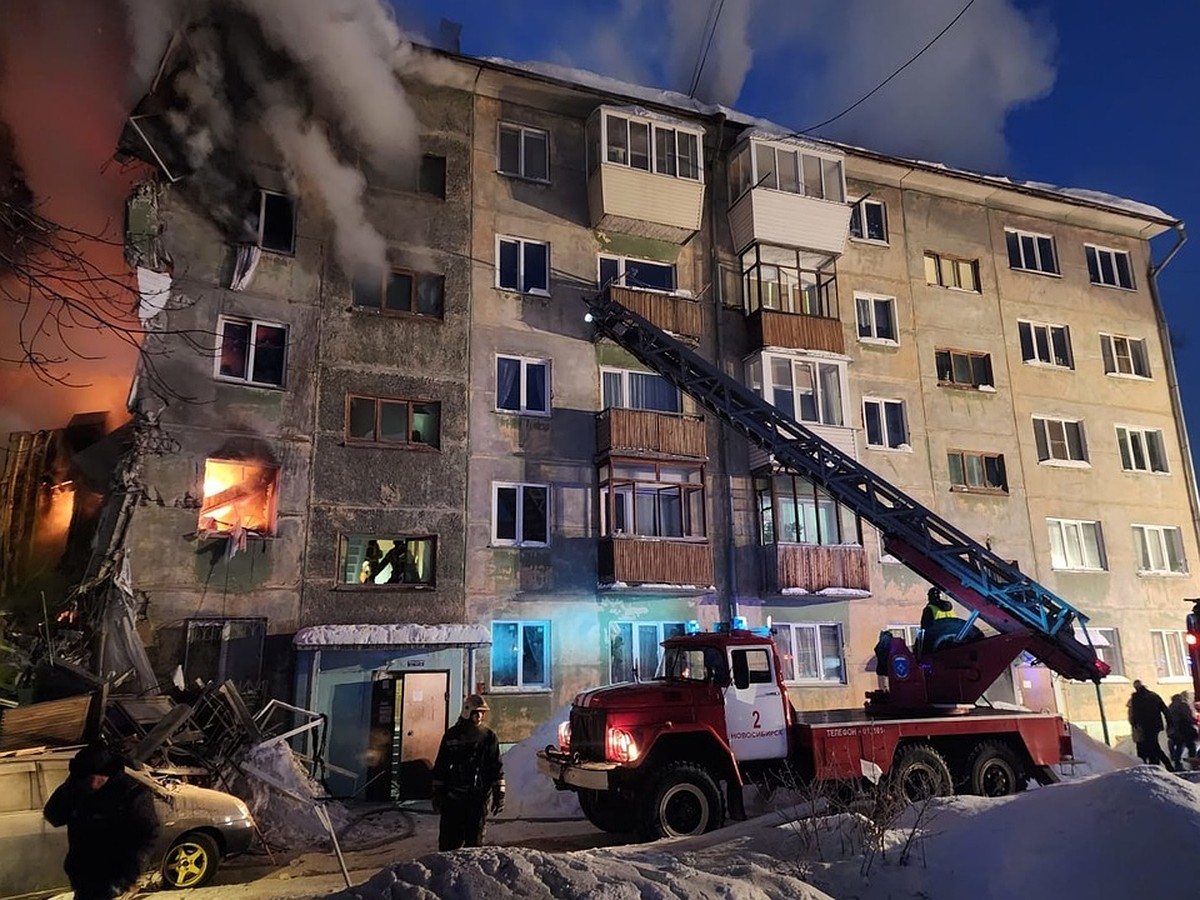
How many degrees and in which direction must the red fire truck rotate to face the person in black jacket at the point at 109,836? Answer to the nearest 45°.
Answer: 0° — it already faces them

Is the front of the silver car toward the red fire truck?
yes

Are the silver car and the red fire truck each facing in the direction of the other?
yes

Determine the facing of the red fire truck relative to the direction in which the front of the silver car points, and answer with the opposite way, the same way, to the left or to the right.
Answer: the opposite way

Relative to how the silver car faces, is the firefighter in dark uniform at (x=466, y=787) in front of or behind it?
in front

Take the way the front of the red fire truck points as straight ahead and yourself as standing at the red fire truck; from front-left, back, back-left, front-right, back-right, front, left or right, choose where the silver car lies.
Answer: front

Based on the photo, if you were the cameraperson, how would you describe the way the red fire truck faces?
facing the viewer and to the left of the viewer

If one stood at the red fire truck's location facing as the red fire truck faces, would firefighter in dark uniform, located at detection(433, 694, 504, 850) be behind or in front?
in front

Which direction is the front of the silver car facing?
to the viewer's right

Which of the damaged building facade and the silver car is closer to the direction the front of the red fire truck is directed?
the silver car

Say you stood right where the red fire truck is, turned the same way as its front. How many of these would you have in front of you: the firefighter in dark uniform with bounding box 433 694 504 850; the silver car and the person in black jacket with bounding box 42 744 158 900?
3

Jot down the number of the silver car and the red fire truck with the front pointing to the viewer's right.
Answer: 1
